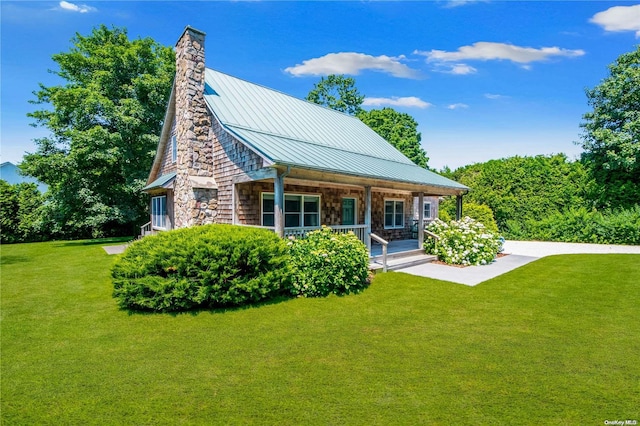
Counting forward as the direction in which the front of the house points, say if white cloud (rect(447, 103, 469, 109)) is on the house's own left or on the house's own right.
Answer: on the house's own left

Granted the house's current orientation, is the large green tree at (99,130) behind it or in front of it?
behind

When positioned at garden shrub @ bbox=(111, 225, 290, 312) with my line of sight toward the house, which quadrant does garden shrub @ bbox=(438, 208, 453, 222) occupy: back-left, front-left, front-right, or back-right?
front-right

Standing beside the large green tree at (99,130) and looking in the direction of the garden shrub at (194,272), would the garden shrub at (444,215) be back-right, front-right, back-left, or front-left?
front-left

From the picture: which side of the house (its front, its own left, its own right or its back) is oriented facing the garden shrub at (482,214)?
left

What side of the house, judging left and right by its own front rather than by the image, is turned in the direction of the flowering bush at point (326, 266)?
front

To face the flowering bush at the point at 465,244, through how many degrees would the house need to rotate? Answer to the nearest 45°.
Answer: approximately 45° to its left

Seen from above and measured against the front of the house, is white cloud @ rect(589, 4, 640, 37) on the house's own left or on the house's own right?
on the house's own left

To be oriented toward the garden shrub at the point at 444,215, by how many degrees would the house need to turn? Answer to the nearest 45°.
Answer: approximately 90° to its left

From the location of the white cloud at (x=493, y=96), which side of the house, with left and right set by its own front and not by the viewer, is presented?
left
